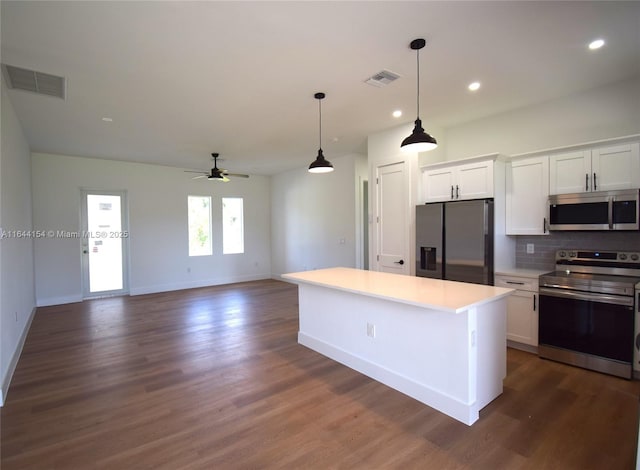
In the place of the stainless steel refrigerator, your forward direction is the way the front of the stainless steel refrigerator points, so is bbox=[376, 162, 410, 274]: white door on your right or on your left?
on your right

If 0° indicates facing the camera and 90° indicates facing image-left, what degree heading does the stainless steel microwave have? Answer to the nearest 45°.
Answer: approximately 0°

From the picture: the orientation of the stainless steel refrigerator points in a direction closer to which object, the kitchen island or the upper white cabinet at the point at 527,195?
the kitchen island

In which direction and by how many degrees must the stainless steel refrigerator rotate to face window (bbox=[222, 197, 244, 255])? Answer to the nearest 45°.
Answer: approximately 90° to its right

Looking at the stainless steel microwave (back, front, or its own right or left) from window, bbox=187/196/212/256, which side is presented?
right
